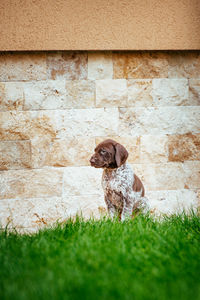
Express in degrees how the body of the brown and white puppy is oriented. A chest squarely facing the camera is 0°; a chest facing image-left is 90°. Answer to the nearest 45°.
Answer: approximately 45°
